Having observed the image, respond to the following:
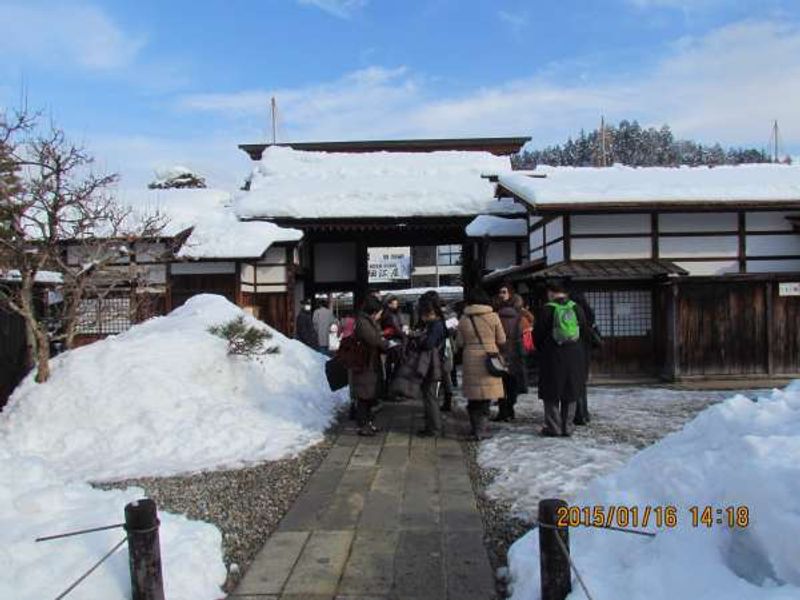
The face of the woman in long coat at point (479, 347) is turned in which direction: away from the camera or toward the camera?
away from the camera

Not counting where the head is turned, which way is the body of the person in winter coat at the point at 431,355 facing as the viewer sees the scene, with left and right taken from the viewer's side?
facing to the left of the viewer

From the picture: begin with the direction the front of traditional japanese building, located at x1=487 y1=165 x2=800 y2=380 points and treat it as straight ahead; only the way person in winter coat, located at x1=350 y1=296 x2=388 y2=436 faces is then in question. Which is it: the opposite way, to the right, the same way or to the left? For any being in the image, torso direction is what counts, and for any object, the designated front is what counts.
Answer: to the left

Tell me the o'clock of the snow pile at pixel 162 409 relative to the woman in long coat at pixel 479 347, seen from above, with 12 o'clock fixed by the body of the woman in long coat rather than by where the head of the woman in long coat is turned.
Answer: The snow pile is roughly at 9 o'clock from the woman in long coat.

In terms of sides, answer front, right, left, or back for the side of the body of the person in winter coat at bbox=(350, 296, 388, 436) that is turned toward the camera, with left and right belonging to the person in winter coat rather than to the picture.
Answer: right

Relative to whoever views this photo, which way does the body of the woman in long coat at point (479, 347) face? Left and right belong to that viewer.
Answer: facing away from the viewer

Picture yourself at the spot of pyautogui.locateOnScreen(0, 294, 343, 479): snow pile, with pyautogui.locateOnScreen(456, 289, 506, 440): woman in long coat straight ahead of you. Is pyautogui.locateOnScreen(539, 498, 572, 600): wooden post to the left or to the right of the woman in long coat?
right

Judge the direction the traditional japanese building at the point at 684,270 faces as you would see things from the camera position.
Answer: facing the viewer

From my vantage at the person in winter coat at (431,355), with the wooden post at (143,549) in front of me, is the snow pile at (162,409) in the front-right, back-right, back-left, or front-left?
front-right

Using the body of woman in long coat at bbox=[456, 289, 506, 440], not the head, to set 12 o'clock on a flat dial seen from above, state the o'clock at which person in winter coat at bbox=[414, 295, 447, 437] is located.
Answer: The person in winter coat is roughly at 10 o'clock from the woman in long coat.

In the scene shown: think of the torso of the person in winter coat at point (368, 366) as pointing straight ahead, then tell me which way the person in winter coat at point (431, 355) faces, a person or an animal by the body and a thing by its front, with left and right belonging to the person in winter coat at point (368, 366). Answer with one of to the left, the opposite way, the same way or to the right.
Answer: the opposite way

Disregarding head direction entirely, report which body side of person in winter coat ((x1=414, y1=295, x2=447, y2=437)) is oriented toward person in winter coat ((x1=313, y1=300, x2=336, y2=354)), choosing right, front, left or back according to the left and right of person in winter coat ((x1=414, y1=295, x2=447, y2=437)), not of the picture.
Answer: right
